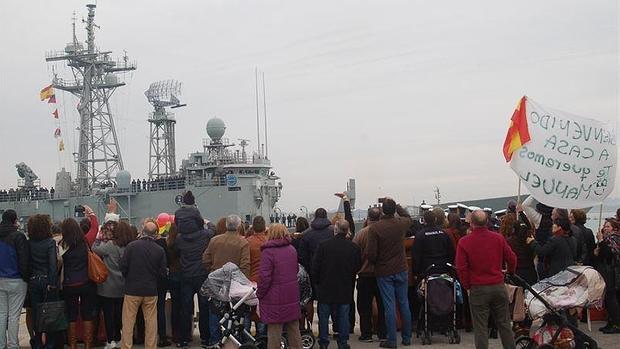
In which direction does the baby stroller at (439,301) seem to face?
away from the camera

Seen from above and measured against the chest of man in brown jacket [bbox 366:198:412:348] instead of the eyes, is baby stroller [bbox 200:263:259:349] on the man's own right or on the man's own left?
on the man's own left

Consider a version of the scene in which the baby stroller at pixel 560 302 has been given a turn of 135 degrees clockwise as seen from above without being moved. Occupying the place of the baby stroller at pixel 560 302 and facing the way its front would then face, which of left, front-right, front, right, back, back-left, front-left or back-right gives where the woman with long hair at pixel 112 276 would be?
front-right

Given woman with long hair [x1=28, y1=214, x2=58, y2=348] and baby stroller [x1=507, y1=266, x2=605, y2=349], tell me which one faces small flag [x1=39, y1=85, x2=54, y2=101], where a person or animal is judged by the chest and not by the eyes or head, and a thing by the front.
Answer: the woman with long hair

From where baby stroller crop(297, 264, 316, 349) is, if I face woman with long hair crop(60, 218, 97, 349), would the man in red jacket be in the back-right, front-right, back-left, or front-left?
back-left

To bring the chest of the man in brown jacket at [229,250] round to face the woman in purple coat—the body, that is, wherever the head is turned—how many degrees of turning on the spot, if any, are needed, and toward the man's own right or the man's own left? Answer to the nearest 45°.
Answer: approximately 135° to the man's own right

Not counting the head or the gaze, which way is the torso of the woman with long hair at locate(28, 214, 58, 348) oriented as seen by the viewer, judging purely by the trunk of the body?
away from the camera

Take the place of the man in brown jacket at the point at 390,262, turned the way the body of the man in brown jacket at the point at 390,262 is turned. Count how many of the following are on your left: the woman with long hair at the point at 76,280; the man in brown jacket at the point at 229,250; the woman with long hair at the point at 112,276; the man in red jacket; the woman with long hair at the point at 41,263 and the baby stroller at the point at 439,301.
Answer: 4

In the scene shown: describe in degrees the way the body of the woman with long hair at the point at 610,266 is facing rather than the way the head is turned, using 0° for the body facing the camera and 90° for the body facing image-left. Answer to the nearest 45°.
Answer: approximately 90°

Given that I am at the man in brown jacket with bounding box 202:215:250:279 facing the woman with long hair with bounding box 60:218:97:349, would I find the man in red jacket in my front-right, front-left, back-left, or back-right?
back-left

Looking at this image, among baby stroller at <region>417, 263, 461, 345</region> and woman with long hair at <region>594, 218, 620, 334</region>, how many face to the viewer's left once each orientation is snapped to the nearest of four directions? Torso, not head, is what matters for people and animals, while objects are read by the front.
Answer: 1

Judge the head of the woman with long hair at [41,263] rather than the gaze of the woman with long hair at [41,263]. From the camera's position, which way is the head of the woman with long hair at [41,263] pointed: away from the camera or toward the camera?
away from the camera

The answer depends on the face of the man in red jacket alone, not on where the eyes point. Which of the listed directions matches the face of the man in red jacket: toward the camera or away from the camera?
away from the camera

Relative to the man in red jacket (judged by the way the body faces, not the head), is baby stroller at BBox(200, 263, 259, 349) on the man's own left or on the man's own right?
on the man's own left

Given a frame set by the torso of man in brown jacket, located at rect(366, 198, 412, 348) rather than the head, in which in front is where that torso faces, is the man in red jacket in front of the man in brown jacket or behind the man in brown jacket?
behind

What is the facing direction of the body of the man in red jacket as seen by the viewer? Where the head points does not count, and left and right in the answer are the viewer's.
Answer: facing away from the viewer

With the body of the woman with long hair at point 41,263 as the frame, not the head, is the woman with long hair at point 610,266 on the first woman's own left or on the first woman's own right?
on the first woman's own right

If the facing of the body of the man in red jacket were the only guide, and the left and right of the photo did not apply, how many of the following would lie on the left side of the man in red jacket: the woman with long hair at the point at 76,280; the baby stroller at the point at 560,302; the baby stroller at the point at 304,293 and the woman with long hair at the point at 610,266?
2

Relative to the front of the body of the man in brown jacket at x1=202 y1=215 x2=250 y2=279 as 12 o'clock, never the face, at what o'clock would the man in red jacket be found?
The man in red jacket is roughly at 4 o'clock from the man in brown jacket.
